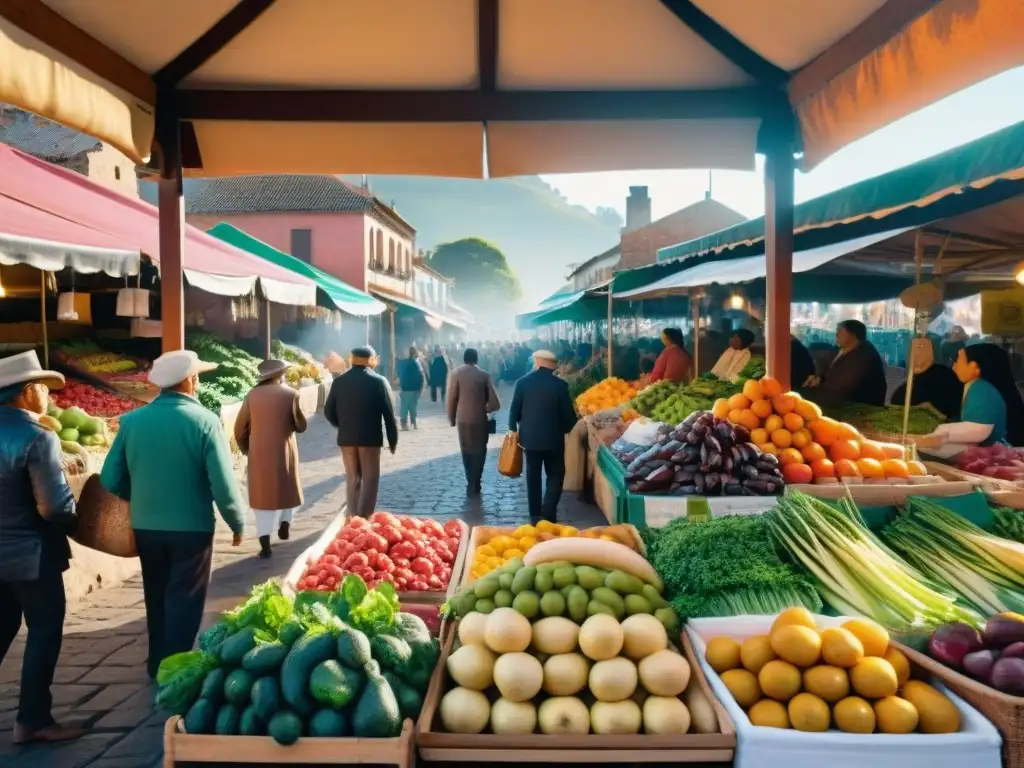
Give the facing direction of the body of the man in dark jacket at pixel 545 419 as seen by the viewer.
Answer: away from the camera

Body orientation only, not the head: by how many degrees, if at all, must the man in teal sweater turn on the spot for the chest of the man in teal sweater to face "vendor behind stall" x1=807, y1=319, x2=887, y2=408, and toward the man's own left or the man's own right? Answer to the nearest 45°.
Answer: approximately 45° to the man's own right

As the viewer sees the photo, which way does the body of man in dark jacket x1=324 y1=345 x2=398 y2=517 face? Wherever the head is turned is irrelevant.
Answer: away from the camera

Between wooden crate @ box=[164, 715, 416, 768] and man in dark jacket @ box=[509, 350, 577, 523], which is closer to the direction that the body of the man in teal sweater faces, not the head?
the man in dark jacket

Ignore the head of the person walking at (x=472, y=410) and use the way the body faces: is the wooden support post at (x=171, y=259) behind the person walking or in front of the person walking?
behind

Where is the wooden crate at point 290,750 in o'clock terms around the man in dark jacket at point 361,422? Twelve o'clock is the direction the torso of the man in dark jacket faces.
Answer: The wooden crate is roughly at 6 o'clock from the man in dark jacket.

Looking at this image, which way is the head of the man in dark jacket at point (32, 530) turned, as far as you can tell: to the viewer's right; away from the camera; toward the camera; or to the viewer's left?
to the viewer's right

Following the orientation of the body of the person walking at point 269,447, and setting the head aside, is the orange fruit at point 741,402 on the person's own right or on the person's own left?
on the person's own right

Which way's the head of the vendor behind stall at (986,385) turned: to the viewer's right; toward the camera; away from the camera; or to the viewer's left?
to the viewer's left

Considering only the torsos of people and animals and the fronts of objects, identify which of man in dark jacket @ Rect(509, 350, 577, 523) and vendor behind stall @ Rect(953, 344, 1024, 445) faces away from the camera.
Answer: the man in dark jacket

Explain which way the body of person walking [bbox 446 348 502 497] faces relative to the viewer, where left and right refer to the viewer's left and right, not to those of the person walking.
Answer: facing away from the viewer

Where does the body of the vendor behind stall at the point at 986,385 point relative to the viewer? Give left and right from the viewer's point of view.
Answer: facing to the left of the viewer
